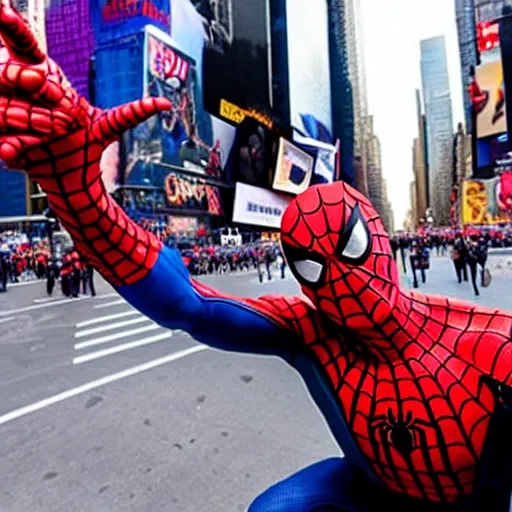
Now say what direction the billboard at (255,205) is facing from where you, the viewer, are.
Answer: facing the viewer and to the right of the viewer

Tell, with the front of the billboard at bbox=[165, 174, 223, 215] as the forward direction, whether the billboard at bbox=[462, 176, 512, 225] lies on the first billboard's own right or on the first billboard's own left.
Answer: on the first billboard's own left

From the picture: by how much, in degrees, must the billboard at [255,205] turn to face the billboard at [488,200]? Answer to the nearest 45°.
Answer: approximately 90° to its left

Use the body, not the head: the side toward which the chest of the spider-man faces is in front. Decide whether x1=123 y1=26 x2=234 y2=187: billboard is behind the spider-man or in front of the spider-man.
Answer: behind

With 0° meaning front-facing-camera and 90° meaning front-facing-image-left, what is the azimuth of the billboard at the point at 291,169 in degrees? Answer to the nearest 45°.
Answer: approximately 315°

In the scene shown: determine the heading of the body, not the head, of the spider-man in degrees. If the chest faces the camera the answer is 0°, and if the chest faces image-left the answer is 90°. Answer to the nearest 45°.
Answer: approximately 0°

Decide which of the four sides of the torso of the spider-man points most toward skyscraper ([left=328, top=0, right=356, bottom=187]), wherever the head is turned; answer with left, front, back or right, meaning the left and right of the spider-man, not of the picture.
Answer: back

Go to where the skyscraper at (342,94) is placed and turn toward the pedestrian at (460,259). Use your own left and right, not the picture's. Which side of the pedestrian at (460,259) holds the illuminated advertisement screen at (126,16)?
right

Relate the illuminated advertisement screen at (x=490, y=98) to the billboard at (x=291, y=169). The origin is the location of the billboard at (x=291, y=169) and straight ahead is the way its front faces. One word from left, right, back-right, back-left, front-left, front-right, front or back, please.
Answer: left
